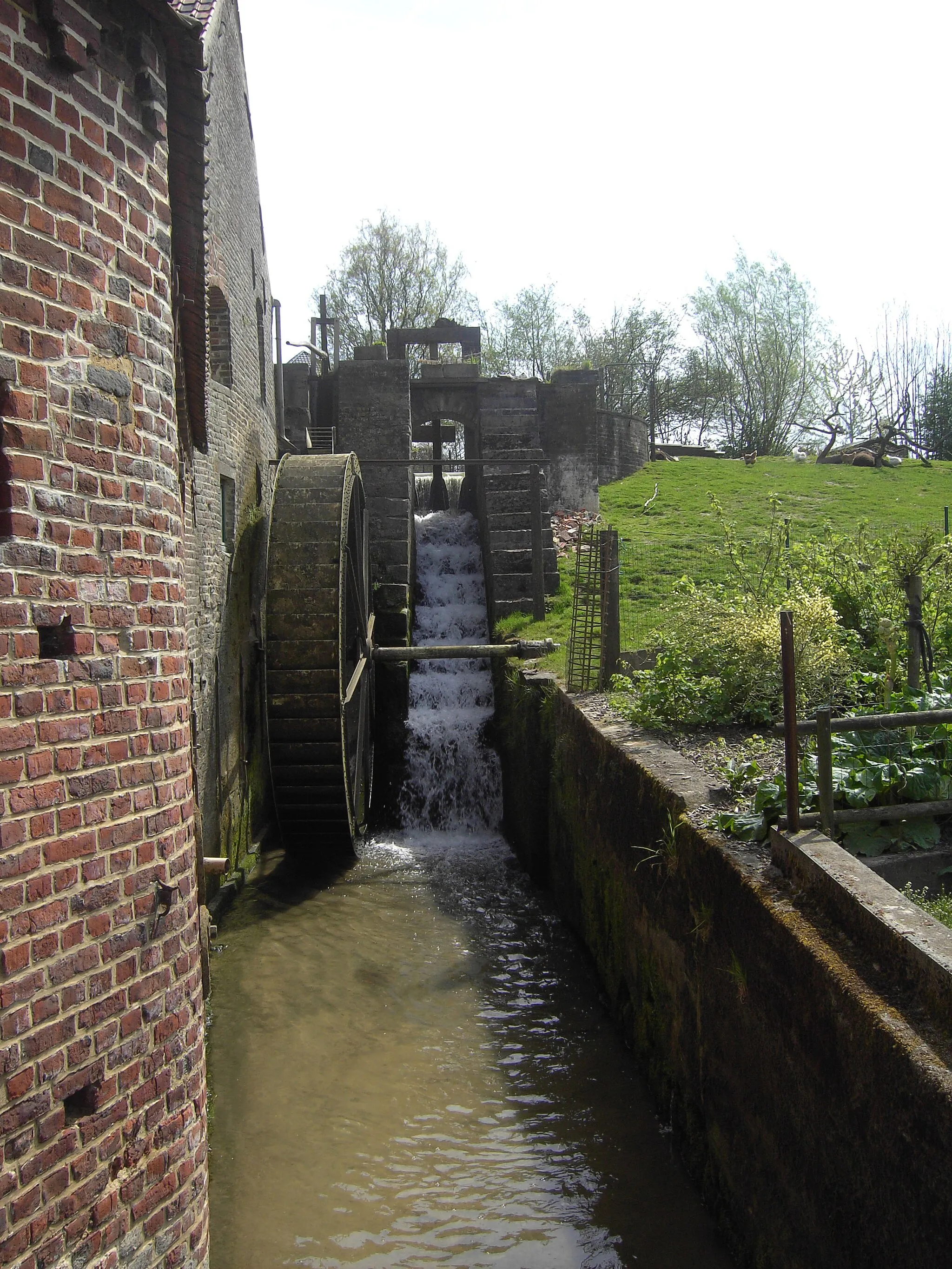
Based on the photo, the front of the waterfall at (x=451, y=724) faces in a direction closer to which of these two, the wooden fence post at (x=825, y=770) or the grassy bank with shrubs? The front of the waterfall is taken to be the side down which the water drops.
the wooden fence post

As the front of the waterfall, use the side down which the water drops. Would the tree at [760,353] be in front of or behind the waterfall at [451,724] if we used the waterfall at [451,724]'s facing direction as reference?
behind

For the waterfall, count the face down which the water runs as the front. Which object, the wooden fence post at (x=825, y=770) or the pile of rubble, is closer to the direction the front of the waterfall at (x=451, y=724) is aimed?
the wooden fence post

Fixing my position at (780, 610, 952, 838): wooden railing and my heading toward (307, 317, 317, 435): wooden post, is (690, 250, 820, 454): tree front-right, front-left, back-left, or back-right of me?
front-right

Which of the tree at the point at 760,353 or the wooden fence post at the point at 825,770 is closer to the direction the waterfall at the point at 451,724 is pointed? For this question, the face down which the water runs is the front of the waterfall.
the wooden fence post

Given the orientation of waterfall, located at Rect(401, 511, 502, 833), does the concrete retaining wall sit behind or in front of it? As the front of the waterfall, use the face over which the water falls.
in front

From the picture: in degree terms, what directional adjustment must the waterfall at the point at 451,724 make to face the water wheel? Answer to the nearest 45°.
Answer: approximately 45° to its right

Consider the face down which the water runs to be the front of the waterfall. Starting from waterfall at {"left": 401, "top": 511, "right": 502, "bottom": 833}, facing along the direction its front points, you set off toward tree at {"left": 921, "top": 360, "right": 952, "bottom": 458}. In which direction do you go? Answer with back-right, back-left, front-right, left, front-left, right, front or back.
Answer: back-left

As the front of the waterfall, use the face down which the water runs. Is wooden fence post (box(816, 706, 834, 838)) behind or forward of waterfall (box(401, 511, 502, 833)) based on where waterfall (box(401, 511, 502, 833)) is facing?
forward

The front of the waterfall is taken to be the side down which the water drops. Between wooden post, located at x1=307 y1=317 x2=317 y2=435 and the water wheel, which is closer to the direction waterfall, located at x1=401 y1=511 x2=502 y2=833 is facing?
the water wheel

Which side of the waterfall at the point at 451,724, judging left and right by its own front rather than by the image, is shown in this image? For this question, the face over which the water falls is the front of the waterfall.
front
